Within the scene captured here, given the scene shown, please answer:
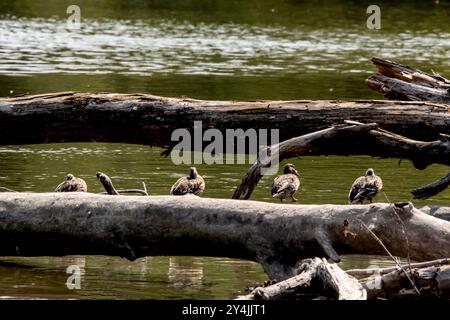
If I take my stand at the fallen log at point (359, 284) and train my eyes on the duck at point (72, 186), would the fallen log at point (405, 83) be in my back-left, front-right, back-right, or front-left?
front-right

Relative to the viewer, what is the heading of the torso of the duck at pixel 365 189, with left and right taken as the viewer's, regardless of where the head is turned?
facing away from the viewer and to the right of the viewer

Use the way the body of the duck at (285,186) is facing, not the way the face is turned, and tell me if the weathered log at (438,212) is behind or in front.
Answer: in front

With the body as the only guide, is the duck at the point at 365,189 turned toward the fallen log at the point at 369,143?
no

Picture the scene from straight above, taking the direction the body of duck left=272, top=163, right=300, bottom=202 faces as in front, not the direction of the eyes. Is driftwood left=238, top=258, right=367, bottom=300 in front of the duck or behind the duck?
behind
